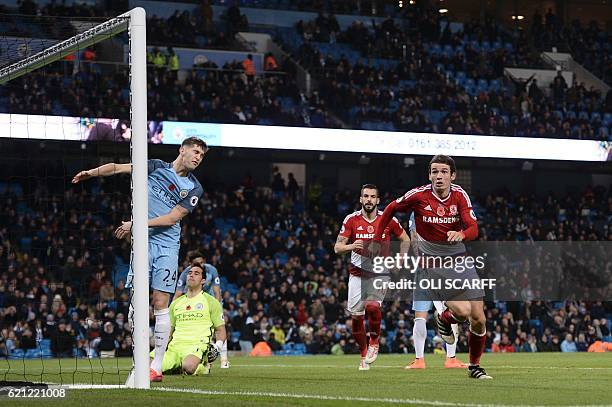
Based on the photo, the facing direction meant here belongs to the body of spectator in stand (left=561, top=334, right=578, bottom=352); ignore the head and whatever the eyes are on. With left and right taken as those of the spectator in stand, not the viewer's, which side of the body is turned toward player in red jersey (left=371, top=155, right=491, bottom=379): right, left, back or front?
front

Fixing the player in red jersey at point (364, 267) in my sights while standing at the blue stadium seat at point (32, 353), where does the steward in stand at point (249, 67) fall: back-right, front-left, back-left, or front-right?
back-left

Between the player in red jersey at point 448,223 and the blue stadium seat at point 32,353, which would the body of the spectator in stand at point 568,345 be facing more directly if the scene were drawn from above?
the player in red jersey

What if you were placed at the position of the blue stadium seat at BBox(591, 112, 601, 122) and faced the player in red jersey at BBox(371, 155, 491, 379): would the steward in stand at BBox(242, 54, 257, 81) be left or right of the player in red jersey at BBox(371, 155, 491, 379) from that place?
right

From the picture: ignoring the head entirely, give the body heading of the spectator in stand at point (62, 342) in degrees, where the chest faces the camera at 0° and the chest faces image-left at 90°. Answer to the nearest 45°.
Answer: approximately 0°

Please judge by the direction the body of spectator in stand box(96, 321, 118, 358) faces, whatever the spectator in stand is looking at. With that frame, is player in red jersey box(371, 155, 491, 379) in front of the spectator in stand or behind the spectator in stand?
in front
